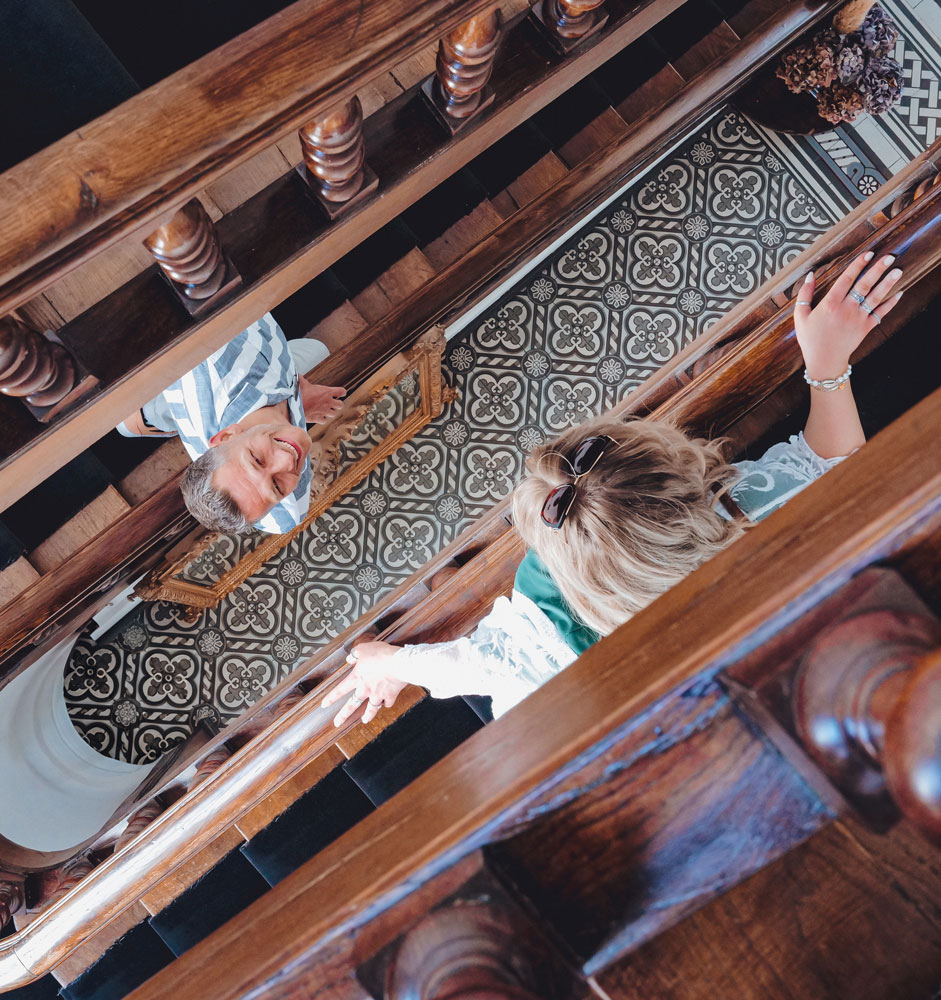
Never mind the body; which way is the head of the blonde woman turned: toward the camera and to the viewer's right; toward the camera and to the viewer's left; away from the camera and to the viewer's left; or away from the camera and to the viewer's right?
away from the camera and to the viewer's left

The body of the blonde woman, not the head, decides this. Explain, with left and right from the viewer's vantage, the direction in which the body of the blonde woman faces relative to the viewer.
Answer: facing away from the viewer and to the left of the viewer

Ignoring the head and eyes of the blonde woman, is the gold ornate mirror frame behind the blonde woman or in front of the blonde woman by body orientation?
in front
